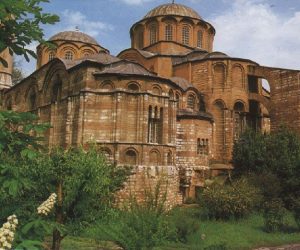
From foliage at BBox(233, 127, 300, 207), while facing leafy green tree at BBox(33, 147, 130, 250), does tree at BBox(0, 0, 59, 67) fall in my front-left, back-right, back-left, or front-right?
front-left

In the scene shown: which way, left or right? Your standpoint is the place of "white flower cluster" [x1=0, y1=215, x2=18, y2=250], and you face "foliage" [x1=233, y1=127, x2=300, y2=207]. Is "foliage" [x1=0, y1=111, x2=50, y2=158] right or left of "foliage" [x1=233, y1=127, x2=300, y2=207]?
left

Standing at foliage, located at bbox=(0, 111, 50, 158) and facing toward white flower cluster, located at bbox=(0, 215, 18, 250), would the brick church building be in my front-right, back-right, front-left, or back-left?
back-left
